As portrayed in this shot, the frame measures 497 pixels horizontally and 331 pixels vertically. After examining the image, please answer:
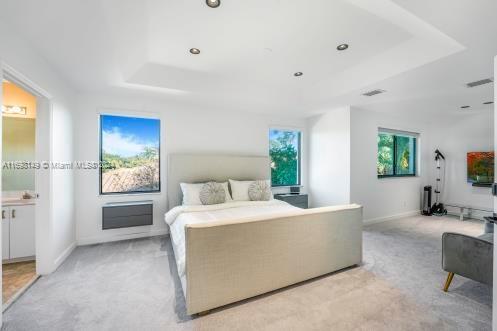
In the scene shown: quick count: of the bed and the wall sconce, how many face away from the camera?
0

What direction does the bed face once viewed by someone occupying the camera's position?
facing the viewer and to the right of the viewer

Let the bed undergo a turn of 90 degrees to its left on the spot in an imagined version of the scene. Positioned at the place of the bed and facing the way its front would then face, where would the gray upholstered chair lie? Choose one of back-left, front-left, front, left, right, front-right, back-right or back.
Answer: front-right

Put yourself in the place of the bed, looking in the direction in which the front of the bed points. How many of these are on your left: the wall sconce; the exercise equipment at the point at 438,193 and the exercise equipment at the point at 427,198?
2

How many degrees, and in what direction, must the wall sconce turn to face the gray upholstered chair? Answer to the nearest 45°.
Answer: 0° — it already faces it
